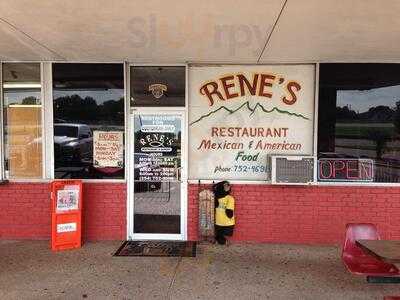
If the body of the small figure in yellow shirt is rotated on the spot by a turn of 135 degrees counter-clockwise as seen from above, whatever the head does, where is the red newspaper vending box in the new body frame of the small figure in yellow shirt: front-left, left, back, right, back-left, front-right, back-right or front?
left

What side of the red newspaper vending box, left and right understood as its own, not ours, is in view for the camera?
front

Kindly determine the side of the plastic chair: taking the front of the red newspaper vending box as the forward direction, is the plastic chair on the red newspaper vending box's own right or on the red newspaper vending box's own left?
on the red newspaper vending box's own left

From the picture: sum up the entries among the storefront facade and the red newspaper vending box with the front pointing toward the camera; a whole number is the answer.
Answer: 2

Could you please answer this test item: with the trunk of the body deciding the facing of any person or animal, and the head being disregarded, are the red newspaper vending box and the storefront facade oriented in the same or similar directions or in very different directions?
same or similar directions

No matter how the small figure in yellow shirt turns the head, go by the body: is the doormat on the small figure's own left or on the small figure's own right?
on the small figure's own right

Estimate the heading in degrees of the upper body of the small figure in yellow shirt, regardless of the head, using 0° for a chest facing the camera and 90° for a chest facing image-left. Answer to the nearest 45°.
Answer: approximately 315°
